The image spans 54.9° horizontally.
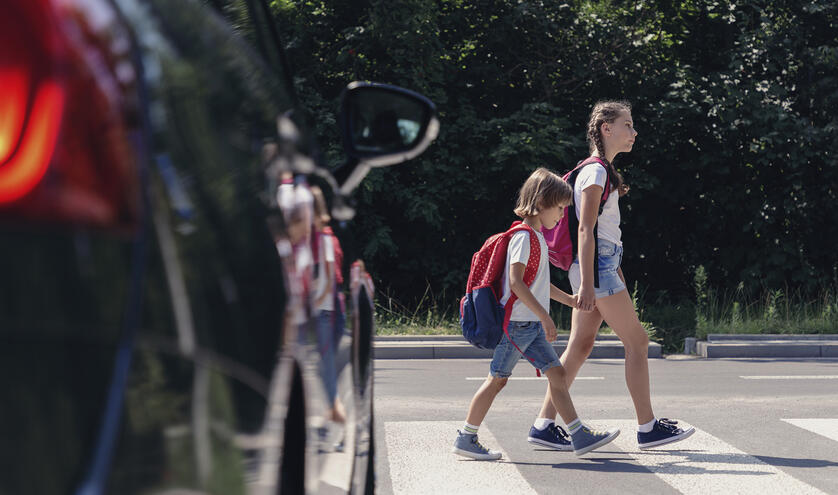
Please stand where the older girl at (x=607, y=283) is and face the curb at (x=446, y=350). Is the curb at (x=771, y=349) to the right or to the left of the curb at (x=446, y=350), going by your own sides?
right

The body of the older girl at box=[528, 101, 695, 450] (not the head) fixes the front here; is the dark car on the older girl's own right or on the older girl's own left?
on the older girl's own right

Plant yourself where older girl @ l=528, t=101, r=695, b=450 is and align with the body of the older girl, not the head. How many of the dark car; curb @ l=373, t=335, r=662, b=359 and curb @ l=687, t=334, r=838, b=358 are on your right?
1

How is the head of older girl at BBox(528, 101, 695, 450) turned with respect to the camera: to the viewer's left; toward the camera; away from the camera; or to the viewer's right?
to the viewer's right

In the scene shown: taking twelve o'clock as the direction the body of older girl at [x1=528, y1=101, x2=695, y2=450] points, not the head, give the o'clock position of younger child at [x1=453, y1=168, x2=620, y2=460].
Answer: The younger child is roughly at 5 o'clock from the older girl.

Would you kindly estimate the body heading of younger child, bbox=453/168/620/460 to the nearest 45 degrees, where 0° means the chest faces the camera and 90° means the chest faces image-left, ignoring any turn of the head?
approximately 270°

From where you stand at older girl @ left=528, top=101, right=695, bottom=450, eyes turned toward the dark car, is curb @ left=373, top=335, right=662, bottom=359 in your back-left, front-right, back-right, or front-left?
back-right

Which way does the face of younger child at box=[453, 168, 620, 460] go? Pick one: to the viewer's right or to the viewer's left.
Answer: to the viewer's right

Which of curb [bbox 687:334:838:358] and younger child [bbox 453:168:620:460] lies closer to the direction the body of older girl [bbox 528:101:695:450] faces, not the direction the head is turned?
the curb

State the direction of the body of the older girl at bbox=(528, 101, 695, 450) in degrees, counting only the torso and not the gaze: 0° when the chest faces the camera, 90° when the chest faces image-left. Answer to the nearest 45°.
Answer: approximately 270°

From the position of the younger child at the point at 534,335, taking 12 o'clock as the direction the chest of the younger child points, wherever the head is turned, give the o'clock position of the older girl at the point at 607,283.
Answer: The older girl is roughly at 11 o'clock from the younger child.

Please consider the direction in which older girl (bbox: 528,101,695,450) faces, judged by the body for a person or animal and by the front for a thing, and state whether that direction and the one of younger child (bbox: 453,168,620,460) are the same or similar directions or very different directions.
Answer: same or similar directions

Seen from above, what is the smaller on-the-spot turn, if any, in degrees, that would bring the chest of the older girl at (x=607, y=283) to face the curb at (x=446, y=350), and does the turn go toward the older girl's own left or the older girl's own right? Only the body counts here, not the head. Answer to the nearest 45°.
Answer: approximately 90° to the older girl's own left

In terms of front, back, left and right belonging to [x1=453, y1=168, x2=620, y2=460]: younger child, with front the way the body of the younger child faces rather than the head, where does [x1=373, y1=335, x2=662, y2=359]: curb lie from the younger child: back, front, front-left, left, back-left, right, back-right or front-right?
left

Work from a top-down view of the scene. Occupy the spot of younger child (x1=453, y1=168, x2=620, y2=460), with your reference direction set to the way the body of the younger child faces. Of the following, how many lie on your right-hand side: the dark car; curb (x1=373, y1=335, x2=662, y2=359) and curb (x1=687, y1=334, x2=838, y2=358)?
1

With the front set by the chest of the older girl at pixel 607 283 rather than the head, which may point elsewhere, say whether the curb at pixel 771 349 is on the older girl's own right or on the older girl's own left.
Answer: on the older girl's own left

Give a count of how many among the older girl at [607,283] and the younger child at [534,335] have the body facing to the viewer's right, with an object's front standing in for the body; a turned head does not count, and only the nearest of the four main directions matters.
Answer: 2
